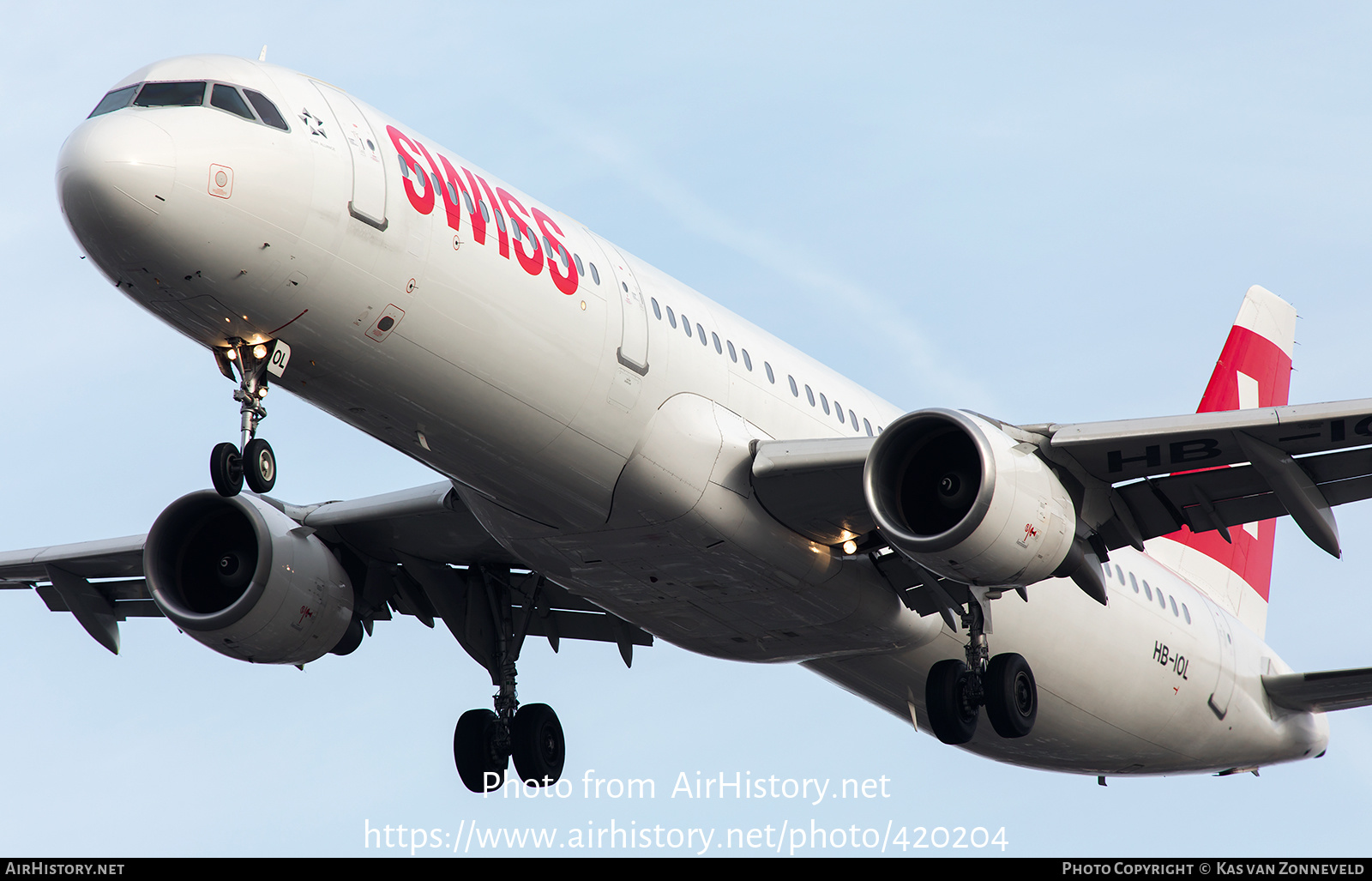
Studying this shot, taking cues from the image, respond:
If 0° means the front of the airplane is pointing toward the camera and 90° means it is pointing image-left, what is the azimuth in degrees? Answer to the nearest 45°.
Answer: approximately 45°
